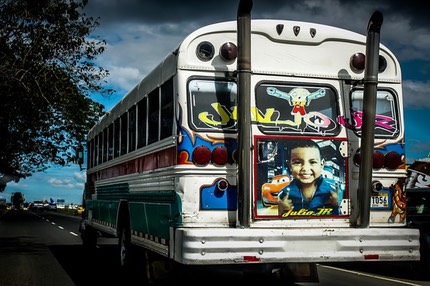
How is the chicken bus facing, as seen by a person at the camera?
facing away from the viewer and to the left of the viewer
